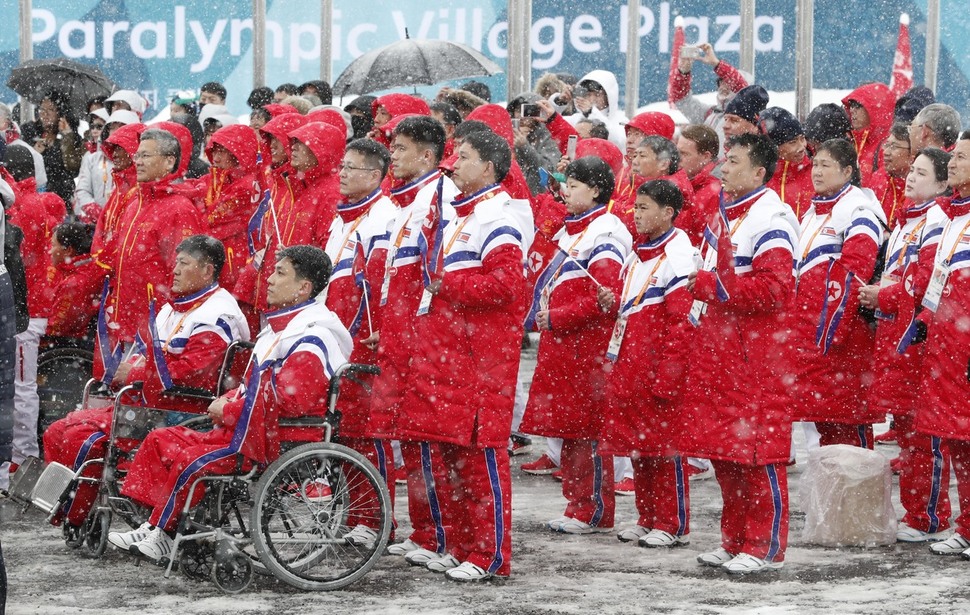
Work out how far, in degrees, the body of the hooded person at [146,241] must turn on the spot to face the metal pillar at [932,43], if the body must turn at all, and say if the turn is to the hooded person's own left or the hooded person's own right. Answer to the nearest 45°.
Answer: approximately 135° to the hooded person's own left

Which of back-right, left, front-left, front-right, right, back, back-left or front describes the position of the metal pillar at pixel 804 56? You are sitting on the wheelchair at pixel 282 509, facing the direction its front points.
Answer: back-right

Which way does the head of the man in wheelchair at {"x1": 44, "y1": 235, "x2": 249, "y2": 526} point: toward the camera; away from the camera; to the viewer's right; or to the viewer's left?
to the viewer's left

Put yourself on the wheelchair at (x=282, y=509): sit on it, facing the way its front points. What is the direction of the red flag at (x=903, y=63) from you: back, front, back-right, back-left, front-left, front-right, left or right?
back-right

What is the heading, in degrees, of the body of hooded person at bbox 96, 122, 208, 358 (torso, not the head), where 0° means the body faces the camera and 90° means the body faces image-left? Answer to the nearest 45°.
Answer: approximately 45°

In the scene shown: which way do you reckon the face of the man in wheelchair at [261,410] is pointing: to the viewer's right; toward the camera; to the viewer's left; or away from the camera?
to the viewer's left

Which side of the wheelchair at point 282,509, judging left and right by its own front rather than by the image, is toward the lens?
left

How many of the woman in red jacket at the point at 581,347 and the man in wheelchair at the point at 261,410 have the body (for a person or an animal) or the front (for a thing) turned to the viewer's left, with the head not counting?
2

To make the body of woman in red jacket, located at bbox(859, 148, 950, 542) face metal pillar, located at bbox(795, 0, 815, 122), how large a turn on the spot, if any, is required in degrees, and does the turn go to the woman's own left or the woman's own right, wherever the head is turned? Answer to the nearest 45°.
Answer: approximately 135° to the woman's own right

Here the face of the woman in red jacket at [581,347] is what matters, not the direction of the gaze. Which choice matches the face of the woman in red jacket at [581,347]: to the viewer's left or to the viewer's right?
to the viewer's left

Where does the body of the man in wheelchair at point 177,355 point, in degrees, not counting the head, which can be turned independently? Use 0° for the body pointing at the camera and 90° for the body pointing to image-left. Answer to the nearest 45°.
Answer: approximately 45°

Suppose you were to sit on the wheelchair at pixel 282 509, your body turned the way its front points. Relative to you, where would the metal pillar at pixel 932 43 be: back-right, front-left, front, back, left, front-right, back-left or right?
back-right

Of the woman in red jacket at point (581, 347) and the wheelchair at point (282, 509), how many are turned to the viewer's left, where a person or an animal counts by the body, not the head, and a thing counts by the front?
2

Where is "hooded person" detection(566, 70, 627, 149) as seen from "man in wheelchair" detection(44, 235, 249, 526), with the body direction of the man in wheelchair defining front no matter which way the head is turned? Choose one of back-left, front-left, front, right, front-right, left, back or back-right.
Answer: back
